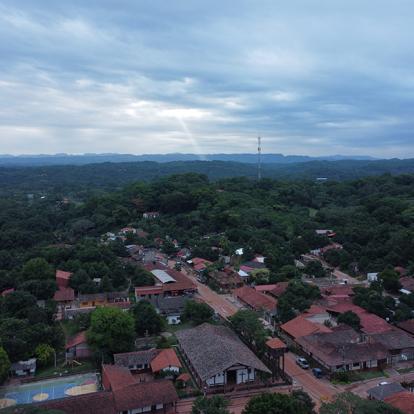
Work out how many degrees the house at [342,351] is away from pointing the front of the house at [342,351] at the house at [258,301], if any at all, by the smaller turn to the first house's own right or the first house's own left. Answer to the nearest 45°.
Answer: approximately 135° to the first house's own right

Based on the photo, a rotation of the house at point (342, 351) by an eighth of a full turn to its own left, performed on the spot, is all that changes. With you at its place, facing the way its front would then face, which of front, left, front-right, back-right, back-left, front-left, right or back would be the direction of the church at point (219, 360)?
right

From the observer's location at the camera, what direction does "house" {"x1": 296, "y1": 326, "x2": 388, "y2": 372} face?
facing the viewer

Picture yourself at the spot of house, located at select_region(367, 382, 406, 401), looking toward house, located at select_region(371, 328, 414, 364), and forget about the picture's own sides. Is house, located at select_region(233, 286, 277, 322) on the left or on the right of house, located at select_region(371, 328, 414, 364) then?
left

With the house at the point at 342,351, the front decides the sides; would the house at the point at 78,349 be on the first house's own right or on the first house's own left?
on the first house's own right

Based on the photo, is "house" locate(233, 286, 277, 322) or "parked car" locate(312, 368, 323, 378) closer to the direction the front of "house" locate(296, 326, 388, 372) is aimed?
the parked car

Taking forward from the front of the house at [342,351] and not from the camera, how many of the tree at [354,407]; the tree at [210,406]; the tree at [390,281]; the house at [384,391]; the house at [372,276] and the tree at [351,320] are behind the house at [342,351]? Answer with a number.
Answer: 3

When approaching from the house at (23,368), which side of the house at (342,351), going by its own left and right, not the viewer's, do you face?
right

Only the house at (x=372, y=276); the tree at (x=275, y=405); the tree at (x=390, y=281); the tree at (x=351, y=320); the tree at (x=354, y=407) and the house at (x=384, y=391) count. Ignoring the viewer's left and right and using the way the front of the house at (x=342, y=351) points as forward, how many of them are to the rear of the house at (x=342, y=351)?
3

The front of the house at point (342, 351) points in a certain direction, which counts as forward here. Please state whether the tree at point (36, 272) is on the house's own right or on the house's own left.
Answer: on the house's own right

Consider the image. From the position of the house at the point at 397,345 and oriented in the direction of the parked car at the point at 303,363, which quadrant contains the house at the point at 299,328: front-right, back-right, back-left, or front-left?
front-right

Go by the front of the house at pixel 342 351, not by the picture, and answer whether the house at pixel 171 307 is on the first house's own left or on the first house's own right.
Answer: on the first house's own right

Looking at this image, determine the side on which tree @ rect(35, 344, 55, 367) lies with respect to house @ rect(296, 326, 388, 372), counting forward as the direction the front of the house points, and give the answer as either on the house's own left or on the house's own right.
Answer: on the house's own right

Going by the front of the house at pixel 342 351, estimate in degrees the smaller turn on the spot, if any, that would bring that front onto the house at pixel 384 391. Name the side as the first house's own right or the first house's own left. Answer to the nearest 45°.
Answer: approximately 45° to the first house's own left

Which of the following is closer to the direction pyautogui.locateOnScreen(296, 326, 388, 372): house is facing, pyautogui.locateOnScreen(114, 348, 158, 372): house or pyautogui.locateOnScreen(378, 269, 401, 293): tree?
the house

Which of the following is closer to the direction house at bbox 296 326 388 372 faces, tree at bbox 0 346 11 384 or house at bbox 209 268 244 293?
the tree

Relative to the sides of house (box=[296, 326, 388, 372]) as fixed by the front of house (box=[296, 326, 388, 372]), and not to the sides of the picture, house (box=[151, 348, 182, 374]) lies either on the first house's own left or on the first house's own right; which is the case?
on the first house's own right
